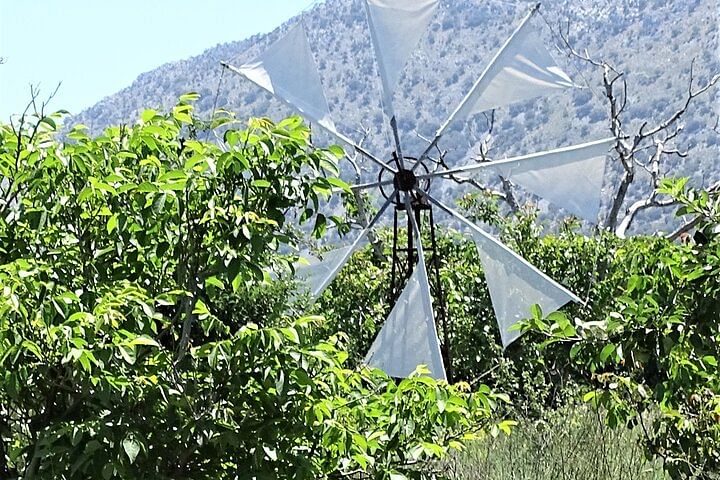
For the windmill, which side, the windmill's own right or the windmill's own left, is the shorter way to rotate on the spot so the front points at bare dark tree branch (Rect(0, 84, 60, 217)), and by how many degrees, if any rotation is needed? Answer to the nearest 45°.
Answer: approximately 45° to the windmill's own right

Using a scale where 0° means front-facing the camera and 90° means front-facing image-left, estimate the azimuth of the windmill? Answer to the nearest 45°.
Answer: approximately 0°
